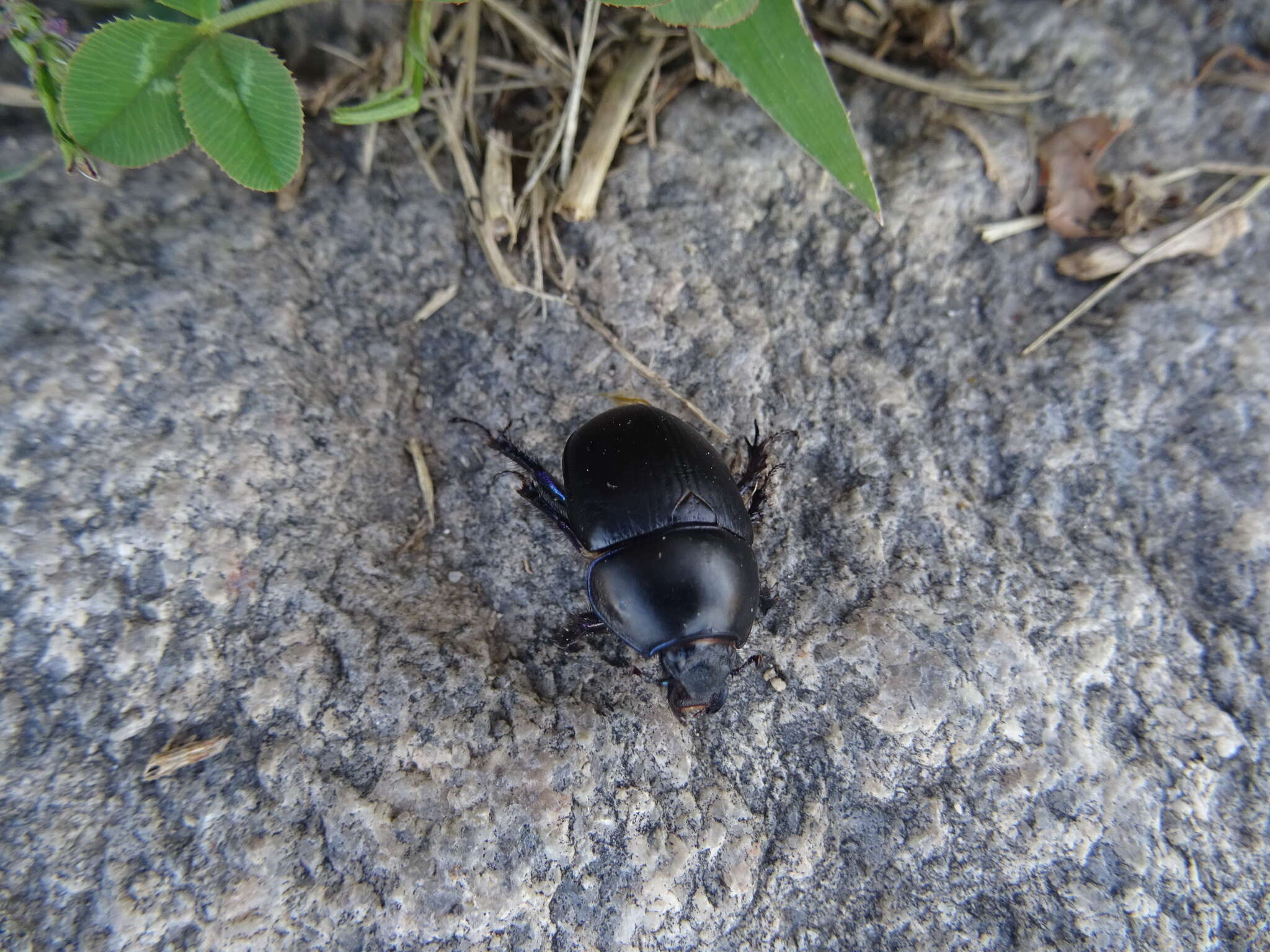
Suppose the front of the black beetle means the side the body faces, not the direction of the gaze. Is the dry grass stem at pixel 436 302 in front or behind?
behind

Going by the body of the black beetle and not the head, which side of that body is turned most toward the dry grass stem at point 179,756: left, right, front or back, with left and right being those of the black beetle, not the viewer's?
right

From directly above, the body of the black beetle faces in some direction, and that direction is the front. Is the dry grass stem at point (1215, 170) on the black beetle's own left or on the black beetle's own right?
on the black beetle's own left

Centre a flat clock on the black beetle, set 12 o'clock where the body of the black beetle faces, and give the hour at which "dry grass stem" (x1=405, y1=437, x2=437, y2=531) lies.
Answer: The dry grass stem is roughly at 4 o'clock from the black beetle.

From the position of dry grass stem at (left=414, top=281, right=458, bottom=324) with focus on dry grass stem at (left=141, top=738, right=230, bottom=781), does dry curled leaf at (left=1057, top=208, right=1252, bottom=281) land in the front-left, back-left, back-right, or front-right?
back-left

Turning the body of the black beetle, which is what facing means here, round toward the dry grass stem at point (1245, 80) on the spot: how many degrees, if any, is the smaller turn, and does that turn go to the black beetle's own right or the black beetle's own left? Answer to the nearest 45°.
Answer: approximately 90° to the black beetle's own left

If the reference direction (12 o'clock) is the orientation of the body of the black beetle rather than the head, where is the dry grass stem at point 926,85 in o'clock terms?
The dry grass stem is roughly at 8 o'clock from the black beetle.

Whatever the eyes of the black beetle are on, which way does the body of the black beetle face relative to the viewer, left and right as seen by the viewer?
facing the viewer

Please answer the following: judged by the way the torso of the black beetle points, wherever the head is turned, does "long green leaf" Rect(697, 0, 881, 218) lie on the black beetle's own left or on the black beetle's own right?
on the black beetle's own left
